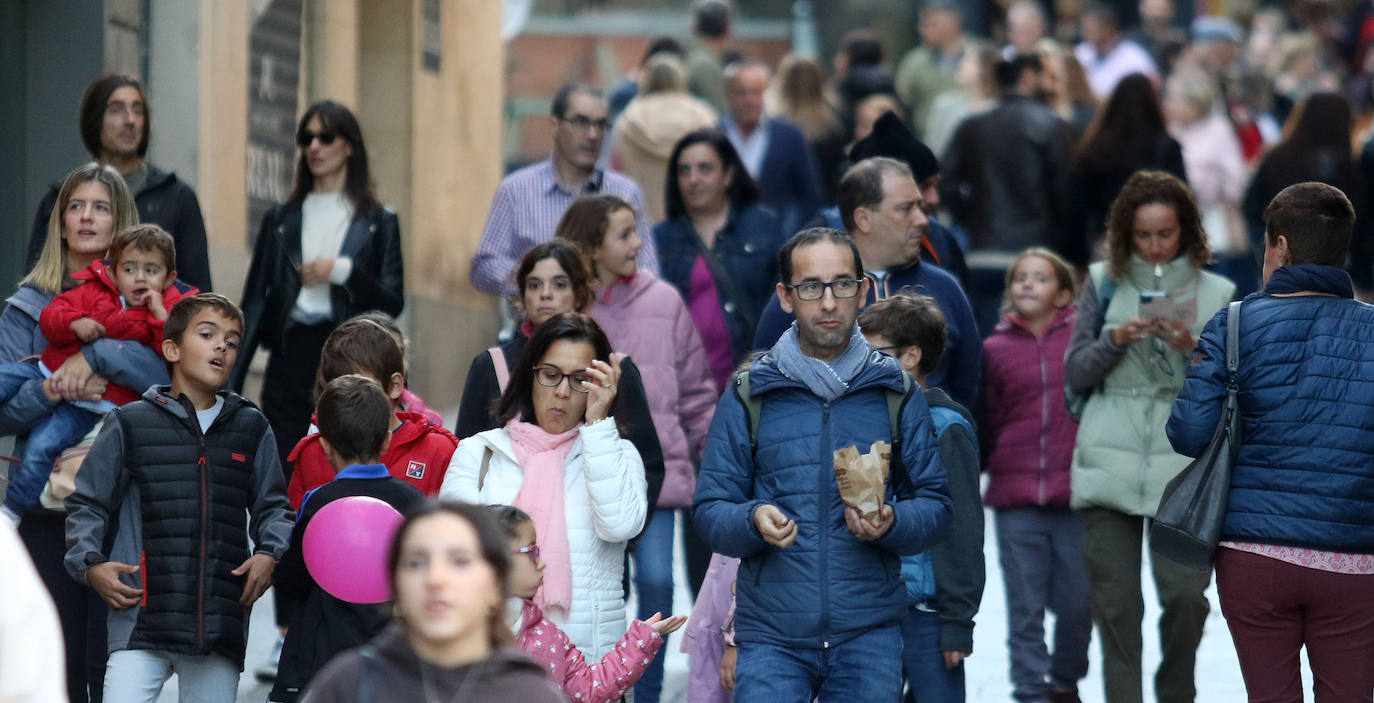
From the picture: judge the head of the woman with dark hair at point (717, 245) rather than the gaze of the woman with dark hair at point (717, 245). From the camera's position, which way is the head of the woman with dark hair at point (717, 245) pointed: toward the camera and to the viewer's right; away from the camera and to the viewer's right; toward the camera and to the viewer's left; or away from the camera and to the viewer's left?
toward the camera and to the viewer's left

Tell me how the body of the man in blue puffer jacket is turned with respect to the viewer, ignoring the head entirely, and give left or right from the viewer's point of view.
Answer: facing the viewer

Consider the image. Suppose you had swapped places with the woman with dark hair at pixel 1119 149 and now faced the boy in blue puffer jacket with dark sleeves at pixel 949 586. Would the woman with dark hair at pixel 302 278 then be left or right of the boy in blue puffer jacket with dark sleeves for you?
right

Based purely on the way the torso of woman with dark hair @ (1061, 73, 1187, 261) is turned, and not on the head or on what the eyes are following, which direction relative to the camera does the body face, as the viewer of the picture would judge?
away from the camera

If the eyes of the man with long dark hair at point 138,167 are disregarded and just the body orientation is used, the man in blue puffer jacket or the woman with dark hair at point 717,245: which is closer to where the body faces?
the man in blue puffer jacket

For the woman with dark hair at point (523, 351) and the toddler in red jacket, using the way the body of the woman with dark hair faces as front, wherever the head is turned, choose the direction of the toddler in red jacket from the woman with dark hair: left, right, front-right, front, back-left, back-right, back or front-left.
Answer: right

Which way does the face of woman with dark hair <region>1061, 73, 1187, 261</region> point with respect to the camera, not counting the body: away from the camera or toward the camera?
away from the camera

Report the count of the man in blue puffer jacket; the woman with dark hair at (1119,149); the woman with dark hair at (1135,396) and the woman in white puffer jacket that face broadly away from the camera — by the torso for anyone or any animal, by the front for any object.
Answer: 1

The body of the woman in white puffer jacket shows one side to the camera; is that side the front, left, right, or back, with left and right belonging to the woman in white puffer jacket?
front

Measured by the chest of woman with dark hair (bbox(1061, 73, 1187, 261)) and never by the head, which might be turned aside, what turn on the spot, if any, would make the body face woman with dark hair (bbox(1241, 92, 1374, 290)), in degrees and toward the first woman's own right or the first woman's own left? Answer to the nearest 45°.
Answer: approximately 45° to the first woman's own right

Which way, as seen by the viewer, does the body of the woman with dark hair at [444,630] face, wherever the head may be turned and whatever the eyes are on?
toward the camera
